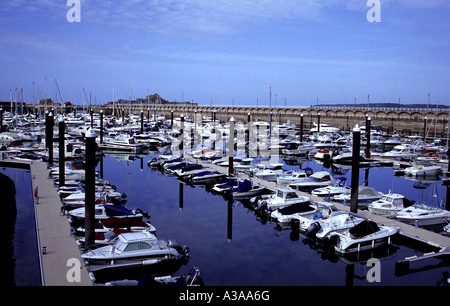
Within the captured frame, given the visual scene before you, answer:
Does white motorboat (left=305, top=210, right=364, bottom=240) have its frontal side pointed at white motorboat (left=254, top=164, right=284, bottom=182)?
no

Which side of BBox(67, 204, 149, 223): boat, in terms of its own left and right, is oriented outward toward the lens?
left

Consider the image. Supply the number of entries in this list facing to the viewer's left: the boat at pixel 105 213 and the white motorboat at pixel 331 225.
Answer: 1

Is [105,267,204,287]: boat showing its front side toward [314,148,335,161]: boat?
no

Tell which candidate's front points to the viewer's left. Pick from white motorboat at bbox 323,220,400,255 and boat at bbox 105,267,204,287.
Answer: the boat

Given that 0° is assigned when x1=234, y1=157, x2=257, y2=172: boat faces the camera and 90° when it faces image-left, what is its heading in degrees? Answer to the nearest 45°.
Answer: approximately 45°

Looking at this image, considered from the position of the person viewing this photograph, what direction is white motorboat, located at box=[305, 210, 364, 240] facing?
facing away from the viewer and to the right of the viewer

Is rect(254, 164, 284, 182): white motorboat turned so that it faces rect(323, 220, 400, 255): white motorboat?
no

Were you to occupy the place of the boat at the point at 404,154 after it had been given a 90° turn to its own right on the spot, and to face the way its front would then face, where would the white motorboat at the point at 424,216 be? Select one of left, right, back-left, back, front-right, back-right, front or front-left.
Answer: back

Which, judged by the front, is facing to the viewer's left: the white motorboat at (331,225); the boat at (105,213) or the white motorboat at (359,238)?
the boat

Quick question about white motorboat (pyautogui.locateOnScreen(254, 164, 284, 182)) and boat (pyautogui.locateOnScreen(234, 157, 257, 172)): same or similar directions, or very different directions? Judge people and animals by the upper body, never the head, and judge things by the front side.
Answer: same or similar directions
